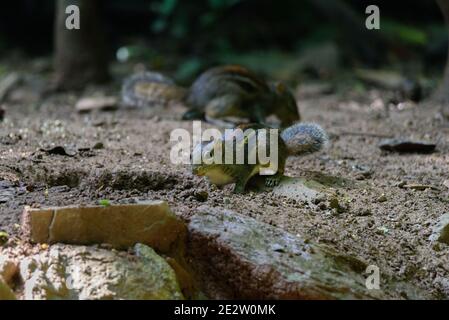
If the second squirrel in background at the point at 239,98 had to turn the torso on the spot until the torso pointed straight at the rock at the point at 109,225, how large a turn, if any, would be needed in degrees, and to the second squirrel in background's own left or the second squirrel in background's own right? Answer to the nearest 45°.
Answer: approximately 90° to the second squirrel in background's own right

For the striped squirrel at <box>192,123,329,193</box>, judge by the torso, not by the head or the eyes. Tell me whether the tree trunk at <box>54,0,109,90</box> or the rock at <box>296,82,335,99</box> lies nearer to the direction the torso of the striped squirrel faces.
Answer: the tree trunk

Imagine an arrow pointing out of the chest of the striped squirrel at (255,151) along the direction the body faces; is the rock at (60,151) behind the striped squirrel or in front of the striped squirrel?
in front

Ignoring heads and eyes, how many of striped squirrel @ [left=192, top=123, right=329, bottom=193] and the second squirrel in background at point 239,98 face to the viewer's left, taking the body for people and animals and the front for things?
1

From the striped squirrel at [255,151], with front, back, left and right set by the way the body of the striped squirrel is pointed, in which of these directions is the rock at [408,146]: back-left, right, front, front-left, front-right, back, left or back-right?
back-right

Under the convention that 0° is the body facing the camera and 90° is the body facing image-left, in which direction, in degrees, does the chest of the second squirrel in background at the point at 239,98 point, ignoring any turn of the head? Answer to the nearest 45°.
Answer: approximately 270°

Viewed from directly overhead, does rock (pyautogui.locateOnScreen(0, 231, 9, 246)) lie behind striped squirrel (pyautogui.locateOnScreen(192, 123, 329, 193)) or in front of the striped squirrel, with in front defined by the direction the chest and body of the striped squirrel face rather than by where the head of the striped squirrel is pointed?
in front

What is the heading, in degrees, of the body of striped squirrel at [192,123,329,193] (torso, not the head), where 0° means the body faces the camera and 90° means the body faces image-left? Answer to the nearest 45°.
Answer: approximately 90°

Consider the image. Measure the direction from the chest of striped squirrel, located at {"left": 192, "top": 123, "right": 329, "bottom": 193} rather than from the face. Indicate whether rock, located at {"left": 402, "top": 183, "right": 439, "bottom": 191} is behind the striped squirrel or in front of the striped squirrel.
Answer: behind

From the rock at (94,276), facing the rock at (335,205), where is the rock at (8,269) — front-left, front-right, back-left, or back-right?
back-left

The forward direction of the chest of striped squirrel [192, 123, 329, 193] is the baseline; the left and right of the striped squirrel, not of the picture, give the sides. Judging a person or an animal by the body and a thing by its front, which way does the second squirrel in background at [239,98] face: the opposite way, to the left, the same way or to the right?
the opposite way
